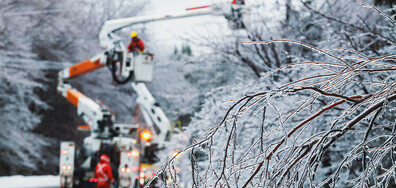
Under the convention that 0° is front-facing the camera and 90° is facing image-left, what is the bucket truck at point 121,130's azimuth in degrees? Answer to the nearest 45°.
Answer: approximately 180°

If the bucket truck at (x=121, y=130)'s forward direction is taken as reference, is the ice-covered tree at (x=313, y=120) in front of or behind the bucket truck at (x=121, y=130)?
behind
